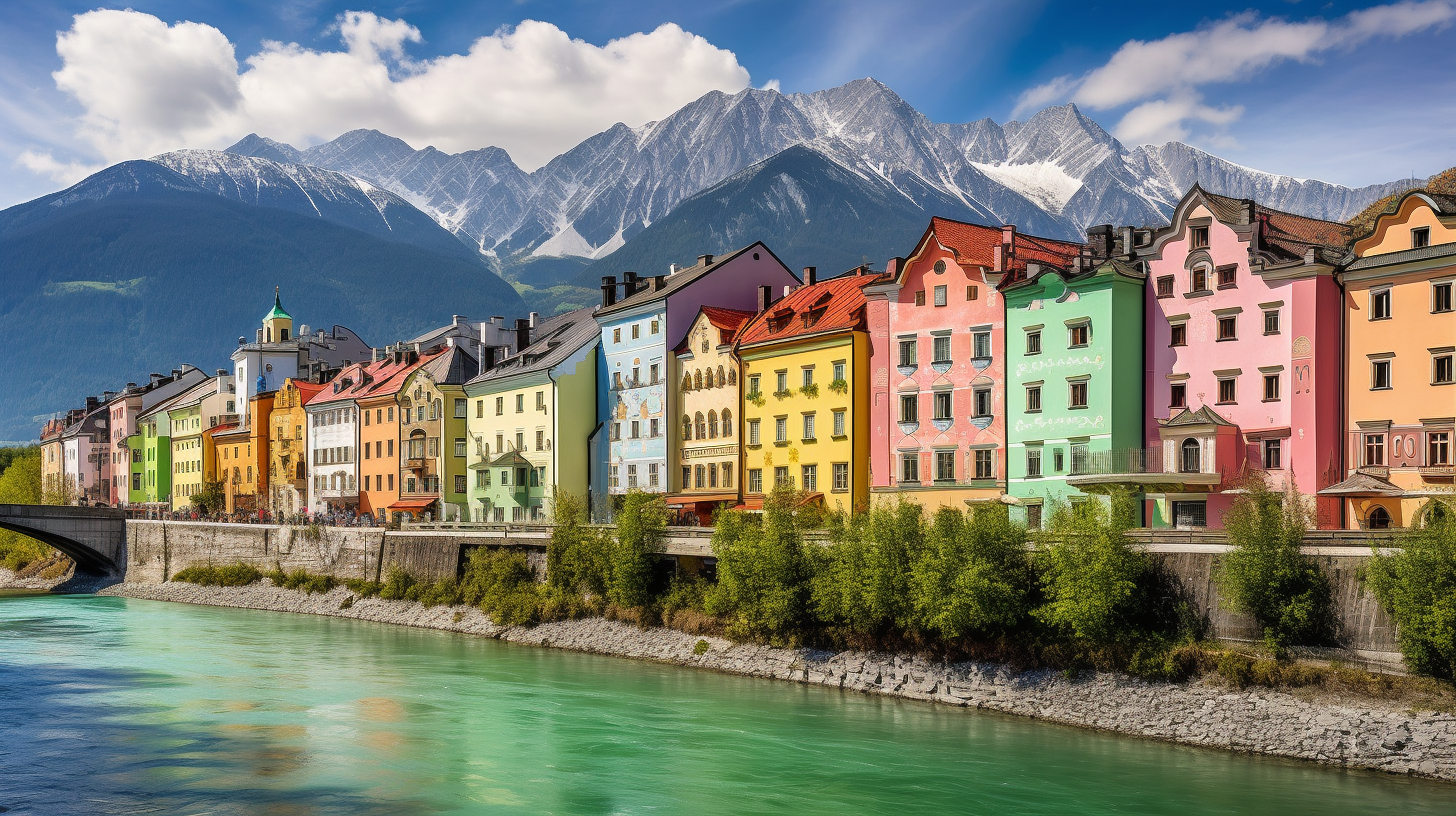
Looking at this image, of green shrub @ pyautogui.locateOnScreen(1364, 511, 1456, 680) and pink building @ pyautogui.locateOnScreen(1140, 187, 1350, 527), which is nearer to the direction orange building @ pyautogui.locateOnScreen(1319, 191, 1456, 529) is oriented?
the green shrub

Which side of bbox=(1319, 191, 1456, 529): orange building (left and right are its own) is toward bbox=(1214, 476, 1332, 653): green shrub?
front

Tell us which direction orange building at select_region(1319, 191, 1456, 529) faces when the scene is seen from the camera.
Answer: facing the viewer

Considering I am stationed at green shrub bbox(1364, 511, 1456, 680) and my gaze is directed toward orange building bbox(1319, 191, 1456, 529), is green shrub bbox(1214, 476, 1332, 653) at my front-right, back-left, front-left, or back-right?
front-left

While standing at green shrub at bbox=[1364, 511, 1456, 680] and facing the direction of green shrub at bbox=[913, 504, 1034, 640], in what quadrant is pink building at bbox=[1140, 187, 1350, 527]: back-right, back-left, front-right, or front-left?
front-right

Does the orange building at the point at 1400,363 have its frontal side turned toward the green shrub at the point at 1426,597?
yes

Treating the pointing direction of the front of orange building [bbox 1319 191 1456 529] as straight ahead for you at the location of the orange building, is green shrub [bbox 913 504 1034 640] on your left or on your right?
on your right

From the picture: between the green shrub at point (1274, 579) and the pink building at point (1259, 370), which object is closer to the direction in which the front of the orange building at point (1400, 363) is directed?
the green shrub
